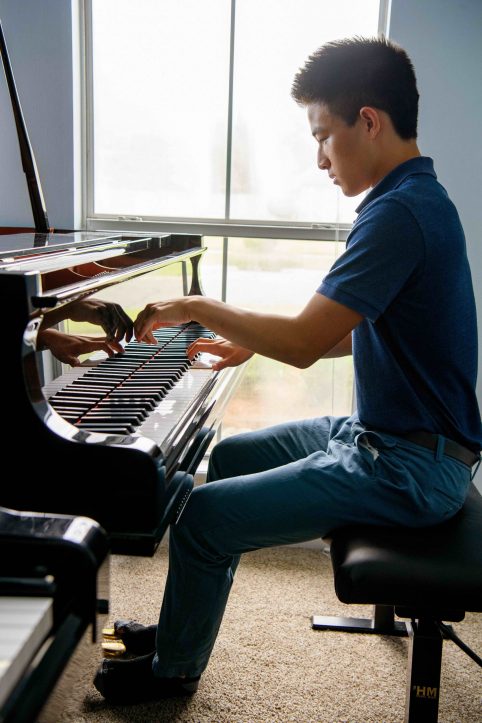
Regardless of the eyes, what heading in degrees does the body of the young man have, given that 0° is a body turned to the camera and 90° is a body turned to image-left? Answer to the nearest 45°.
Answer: approximately 90°

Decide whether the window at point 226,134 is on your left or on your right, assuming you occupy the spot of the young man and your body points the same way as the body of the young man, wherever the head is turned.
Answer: on your right

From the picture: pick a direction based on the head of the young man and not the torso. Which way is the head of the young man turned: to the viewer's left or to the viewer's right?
to the viewer's left
